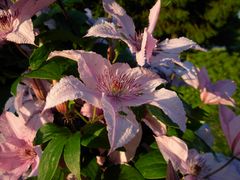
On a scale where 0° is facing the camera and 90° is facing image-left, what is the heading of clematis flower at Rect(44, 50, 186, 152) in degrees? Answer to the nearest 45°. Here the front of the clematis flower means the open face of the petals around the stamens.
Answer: approximately 0°
